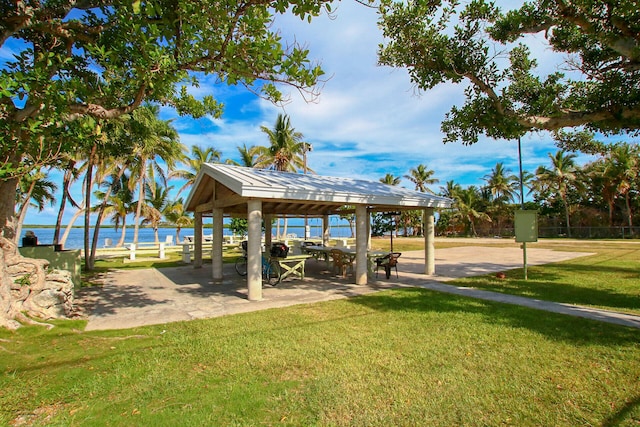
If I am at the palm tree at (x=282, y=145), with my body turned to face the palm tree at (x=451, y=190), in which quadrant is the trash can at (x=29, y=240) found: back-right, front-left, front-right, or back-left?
back-right

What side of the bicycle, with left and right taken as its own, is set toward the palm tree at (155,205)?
front

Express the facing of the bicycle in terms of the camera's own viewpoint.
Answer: facing away from the viewer and to the left of the viewer

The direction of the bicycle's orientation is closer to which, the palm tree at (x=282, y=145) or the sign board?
the palm tree

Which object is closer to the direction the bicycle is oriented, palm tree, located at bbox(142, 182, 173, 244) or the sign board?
the palm tree

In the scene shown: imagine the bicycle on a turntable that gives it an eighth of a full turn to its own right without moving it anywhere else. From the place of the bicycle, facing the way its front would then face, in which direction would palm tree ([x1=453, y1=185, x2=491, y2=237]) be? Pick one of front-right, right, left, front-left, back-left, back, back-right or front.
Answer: front-right
